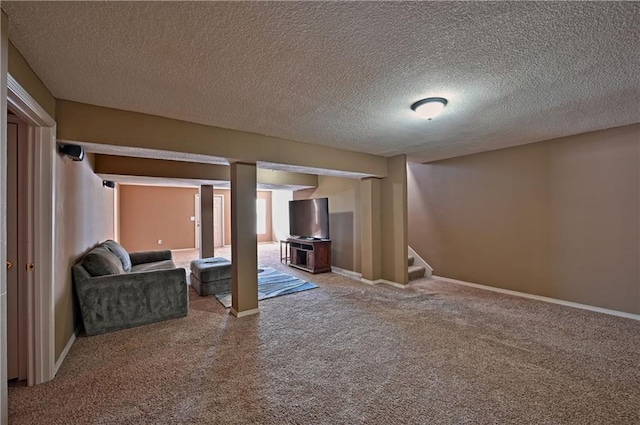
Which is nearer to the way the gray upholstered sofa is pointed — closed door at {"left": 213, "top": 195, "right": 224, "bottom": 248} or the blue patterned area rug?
the blue patterned area rug

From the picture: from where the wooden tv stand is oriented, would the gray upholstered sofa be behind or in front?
in front

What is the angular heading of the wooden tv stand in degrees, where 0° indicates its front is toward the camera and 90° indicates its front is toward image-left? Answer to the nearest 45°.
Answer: approximately 45°

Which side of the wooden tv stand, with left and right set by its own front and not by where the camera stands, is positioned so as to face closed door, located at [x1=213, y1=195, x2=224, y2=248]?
right

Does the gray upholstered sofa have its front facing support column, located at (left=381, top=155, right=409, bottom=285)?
yes

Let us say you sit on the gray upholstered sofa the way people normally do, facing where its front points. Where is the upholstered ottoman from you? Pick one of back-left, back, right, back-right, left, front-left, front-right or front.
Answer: front-left

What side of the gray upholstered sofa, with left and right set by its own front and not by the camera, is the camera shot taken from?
right

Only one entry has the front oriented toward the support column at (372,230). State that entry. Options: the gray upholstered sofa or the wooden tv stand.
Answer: the gray upholstered sofa

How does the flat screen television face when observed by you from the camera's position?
facing the viewer and to the left of the viewer

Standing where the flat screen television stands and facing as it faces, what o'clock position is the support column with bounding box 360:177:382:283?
The support column is roughly at 9 o'clock from the flat screen television.

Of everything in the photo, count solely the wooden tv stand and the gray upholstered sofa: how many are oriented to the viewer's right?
1

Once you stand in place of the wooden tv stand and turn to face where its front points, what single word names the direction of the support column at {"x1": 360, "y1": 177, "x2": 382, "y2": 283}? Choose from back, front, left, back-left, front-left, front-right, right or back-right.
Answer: left

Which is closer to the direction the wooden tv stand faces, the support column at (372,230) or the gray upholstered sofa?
the gray upholstered sofa

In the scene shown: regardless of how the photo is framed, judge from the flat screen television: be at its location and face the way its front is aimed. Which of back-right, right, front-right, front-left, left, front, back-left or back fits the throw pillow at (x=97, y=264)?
front

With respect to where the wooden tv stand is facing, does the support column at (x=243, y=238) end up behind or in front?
in front

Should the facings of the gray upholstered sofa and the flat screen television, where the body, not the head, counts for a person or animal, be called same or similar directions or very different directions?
very different directions
